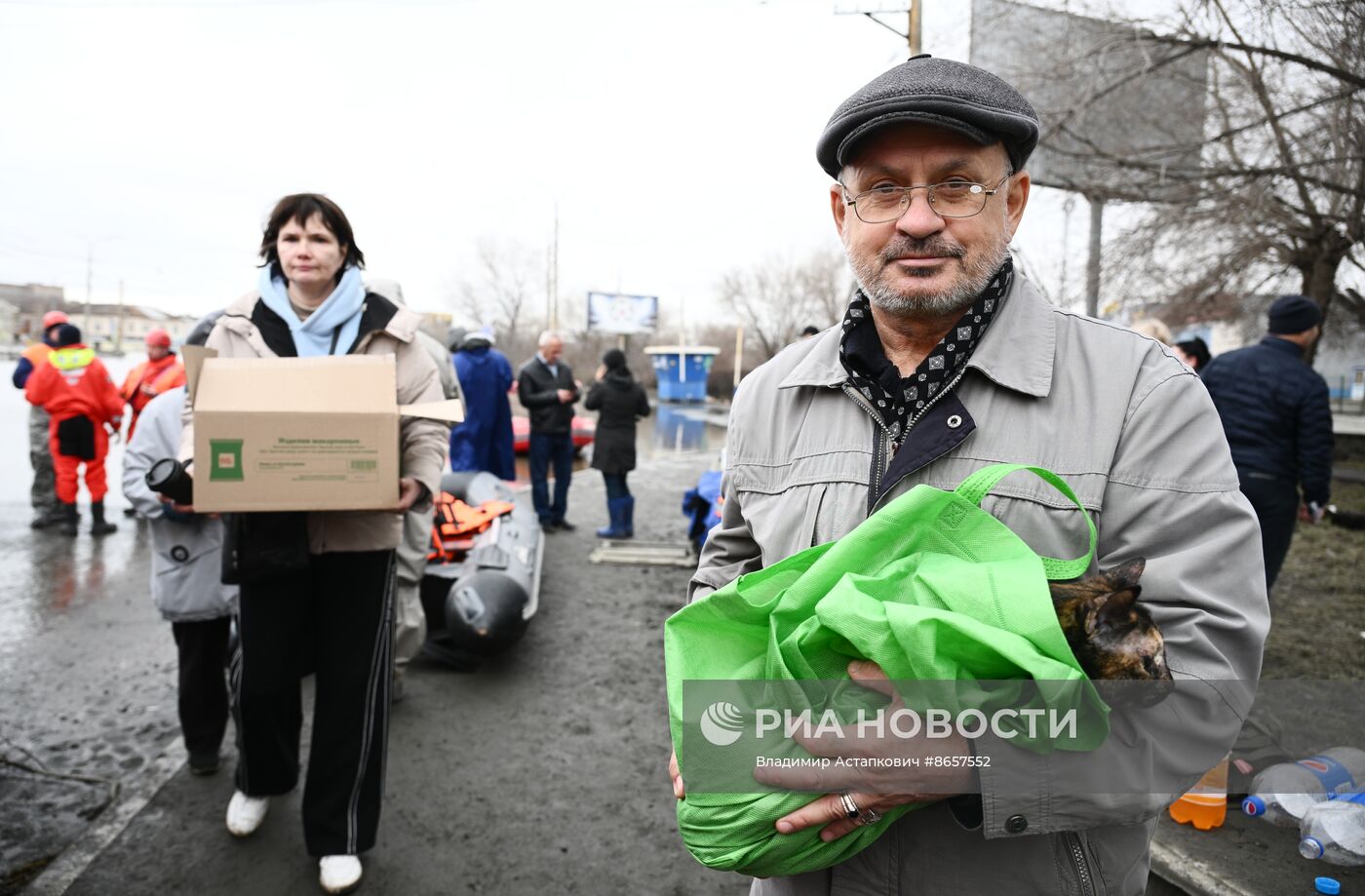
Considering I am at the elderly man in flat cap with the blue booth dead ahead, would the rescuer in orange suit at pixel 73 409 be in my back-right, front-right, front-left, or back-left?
front-left

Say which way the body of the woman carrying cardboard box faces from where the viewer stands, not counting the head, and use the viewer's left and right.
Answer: facing the viewer

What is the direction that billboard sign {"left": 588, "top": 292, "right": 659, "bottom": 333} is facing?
toward the camera

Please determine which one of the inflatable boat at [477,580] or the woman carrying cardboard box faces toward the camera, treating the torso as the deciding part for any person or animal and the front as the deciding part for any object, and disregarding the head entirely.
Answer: the woman carrying cardboard box

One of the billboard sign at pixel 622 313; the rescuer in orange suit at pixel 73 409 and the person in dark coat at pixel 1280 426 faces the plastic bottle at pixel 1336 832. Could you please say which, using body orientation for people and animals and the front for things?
the billboard sign

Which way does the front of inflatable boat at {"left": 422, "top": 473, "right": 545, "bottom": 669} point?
away from the camera

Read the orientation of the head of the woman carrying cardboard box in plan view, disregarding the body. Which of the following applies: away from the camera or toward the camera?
toward the camera

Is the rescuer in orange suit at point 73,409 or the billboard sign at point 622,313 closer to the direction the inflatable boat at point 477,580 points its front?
the billboard sign

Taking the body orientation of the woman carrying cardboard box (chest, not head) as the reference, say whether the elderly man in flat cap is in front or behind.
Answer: in front

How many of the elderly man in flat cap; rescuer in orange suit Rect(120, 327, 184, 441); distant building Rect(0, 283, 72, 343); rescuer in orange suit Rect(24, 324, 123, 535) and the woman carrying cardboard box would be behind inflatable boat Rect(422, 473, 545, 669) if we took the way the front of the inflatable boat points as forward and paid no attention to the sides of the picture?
2

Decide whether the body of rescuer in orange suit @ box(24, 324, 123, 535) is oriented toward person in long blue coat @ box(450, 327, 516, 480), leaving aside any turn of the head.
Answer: no

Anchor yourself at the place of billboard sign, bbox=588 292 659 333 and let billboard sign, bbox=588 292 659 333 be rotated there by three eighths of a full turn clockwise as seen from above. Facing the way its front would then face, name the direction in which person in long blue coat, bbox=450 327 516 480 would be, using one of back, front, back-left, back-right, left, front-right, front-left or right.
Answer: back-left

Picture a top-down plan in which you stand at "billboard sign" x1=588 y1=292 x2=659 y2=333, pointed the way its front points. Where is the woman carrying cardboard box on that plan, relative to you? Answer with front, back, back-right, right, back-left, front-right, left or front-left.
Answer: front
